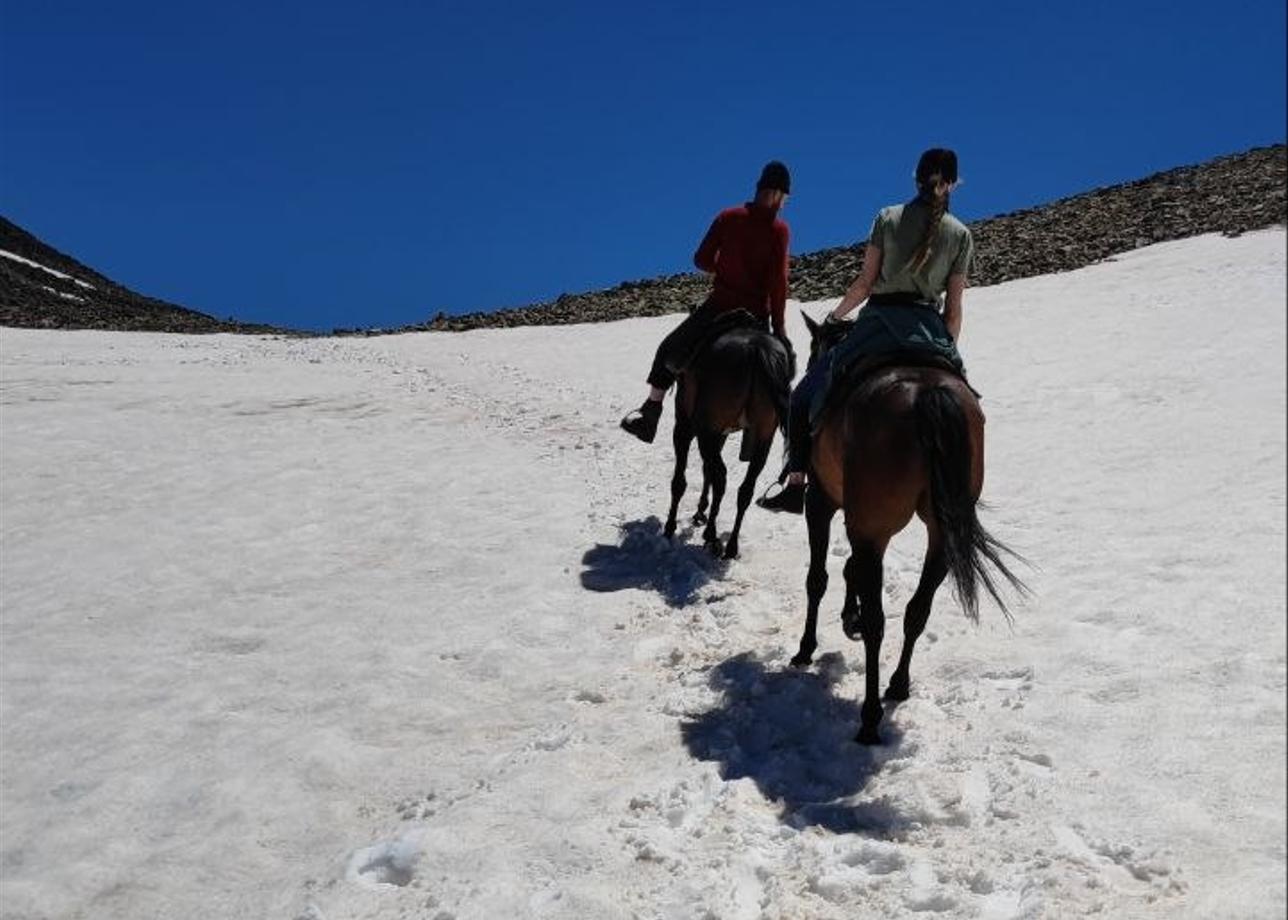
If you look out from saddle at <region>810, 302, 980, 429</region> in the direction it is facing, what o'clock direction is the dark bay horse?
The dark bay horse is roughly at 11 o'clock from the saddle.

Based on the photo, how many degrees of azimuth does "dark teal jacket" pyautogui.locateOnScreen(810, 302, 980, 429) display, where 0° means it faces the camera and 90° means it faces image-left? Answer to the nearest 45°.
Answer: approximately 180°

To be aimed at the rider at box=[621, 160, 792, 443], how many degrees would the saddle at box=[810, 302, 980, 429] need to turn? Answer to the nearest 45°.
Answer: approximately 45° to its left

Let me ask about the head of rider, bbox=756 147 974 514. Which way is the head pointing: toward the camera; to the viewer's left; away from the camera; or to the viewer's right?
away from the camera
